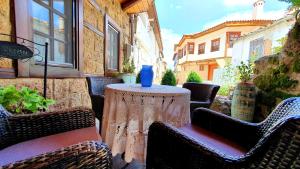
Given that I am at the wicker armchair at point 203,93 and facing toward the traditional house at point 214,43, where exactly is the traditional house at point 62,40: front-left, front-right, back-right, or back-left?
back-left

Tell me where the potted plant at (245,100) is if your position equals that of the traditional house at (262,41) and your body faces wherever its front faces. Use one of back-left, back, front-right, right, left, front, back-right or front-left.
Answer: front-left

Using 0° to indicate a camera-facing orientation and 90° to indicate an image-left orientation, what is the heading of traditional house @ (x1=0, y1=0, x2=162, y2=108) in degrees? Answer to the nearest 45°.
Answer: approximately 315°

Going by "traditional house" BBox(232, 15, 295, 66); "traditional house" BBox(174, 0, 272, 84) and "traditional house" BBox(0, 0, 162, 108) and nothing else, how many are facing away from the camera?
0

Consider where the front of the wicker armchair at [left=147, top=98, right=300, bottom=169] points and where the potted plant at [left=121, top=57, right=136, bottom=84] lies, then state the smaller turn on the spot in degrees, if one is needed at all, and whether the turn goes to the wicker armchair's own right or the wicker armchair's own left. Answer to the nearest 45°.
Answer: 0° — it already faces it

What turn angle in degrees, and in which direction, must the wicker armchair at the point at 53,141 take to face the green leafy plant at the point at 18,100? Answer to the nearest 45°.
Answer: approximately 90° to its left

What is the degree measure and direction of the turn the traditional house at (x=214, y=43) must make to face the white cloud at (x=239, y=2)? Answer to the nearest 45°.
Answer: approximately 135° to its right

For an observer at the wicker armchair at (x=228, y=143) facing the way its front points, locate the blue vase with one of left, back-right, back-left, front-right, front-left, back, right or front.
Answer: front

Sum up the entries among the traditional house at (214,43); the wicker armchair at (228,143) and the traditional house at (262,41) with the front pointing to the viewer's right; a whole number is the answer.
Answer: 0

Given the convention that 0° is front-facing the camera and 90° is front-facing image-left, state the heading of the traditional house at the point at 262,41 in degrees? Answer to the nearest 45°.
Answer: approximately 45°

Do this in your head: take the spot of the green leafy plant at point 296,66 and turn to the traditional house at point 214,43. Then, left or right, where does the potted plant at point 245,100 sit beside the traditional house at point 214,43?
left

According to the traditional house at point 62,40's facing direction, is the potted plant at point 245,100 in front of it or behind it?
in front

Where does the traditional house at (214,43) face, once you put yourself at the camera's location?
facing the viewer and to the left of the viewer

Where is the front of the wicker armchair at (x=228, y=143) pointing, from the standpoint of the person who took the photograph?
facing away from the viewer and to the left of the viewer

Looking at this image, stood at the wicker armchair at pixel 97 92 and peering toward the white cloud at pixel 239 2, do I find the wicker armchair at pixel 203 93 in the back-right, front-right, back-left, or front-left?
front-right

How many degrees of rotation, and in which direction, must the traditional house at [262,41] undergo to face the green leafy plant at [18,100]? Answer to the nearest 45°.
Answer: approximately 45° to its left

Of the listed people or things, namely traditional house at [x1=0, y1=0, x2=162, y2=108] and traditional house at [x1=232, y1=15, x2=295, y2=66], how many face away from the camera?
0

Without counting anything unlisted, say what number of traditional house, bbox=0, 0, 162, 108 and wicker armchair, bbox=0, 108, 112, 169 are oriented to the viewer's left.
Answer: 0
